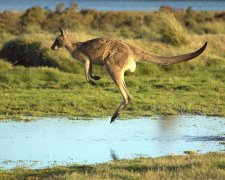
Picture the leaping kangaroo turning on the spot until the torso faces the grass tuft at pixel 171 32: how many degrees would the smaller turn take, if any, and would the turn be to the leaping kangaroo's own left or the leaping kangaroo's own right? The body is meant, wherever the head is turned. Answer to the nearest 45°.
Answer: approximately 90° to the leaping kangaroo's own right

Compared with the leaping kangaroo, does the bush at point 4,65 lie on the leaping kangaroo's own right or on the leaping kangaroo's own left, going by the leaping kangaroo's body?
on the leaping kangaroo's own right

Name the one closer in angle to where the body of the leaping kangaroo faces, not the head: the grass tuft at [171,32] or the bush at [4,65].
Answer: the bush

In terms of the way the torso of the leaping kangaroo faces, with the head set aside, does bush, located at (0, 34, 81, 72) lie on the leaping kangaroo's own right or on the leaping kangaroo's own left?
on the leaping kangaroo's own right

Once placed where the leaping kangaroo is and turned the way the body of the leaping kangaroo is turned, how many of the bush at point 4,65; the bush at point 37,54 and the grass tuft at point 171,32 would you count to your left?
0

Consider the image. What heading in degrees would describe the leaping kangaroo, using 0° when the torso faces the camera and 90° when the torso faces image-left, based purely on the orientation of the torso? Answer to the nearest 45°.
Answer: approximately 90°
